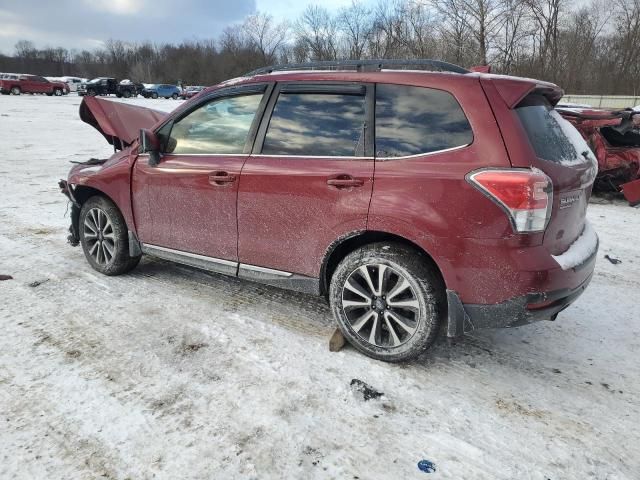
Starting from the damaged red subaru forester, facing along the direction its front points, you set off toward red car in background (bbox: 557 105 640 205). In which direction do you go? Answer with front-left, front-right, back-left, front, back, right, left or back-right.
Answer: right

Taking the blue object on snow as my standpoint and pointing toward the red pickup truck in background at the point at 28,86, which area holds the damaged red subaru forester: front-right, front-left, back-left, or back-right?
front-right

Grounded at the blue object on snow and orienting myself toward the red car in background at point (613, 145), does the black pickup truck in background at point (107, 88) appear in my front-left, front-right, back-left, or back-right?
front-left

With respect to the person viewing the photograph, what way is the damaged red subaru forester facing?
facing away from the viewer and to the left of the viewer

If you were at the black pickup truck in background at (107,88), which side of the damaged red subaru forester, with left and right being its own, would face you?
front
